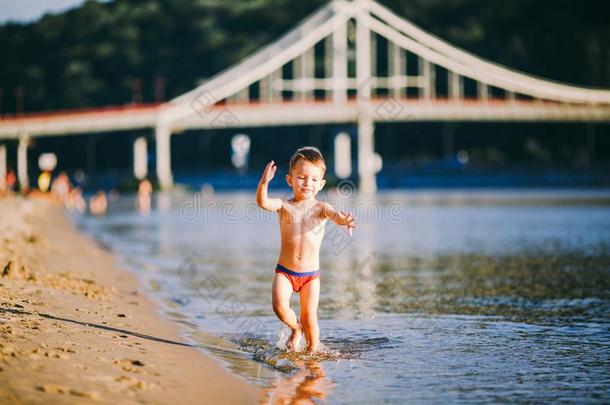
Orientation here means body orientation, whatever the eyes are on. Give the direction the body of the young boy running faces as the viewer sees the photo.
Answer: toward the camera

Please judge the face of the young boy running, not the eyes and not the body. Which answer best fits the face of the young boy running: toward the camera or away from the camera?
toward the camera
